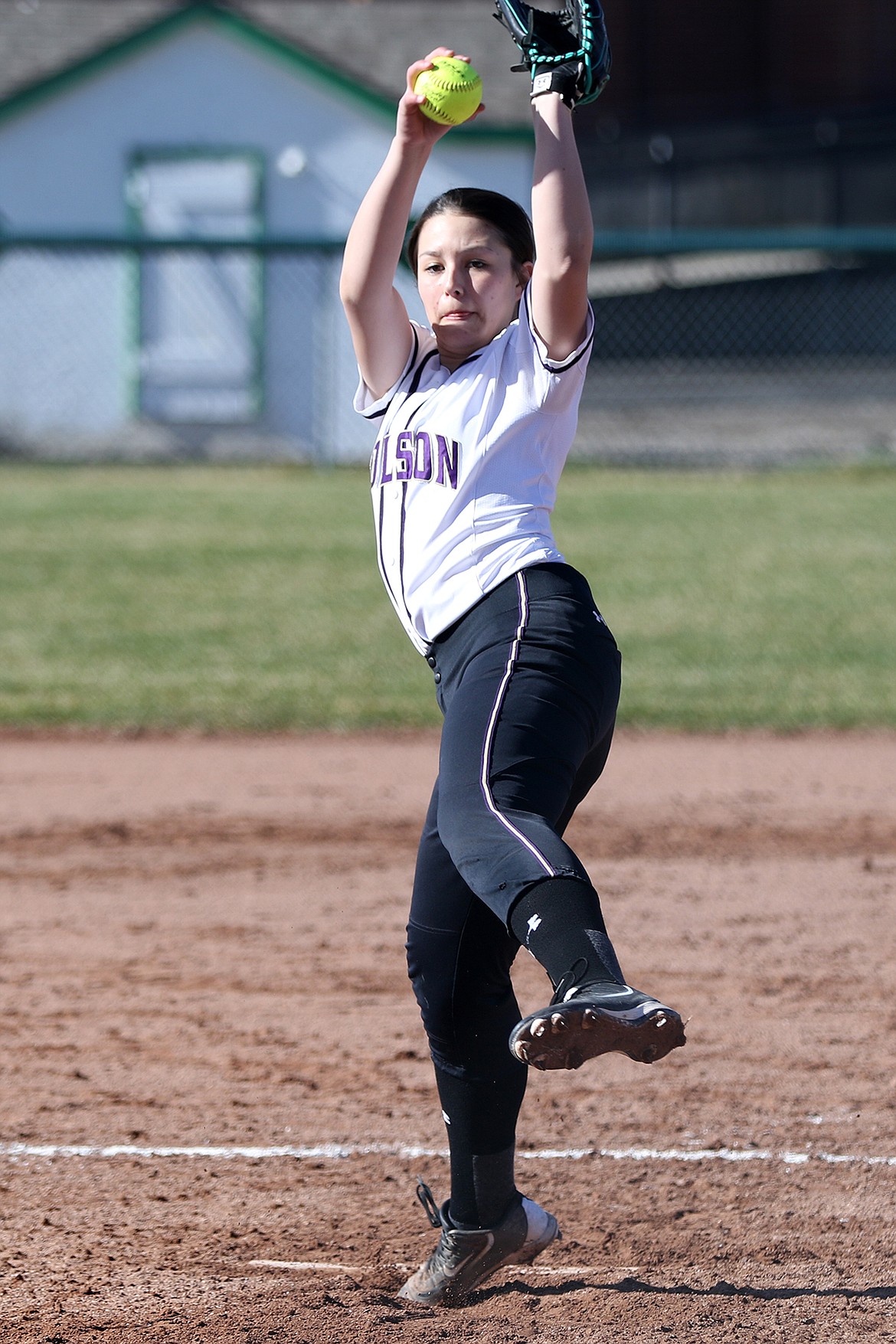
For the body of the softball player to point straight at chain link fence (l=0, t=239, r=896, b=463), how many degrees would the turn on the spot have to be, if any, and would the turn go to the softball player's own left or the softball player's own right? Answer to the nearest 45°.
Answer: approximately 135° to the softball player's own right

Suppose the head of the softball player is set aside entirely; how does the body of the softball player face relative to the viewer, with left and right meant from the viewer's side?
facing the viewer and to the left of the viewer

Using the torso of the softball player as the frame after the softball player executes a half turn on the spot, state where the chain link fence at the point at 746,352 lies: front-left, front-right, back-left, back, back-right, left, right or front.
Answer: front-left
